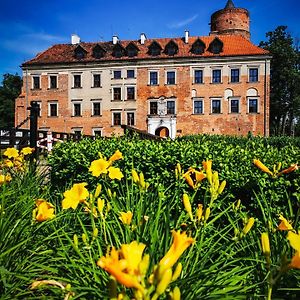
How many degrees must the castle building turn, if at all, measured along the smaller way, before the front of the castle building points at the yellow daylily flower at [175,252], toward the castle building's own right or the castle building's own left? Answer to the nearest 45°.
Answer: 0° — it already faces it

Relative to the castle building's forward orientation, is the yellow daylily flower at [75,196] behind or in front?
in front

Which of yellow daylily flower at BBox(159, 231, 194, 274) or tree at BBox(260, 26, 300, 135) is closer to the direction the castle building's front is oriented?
the yellow daylily flower

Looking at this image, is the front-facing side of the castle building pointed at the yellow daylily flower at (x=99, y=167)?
yes

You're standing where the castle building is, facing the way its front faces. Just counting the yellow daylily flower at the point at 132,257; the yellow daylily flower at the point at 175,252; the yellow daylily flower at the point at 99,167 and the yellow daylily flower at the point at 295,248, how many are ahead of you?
4

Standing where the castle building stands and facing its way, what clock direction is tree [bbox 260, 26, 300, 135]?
The tree is roughly at 8 o'clock from the castle building.

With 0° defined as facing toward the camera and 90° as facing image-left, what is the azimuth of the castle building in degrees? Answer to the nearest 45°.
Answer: approximately 0°

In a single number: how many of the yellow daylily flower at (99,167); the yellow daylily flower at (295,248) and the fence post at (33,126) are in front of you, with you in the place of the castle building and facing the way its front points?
3

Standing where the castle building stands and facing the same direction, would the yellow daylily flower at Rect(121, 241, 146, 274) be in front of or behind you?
in front
